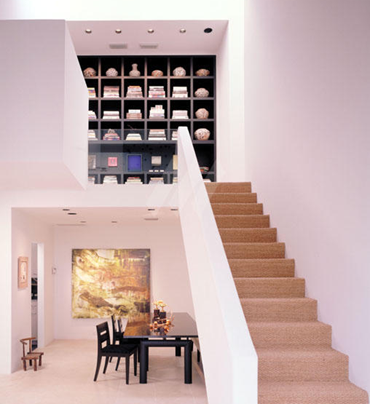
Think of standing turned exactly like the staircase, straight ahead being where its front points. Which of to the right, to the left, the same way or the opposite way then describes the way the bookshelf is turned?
the same way

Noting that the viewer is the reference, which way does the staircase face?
facing the viewer

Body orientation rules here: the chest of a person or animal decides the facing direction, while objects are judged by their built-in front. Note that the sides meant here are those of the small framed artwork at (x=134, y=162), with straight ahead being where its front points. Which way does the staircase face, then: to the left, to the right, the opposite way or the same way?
the same way

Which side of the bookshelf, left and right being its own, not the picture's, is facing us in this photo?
front

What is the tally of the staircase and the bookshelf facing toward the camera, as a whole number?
2
